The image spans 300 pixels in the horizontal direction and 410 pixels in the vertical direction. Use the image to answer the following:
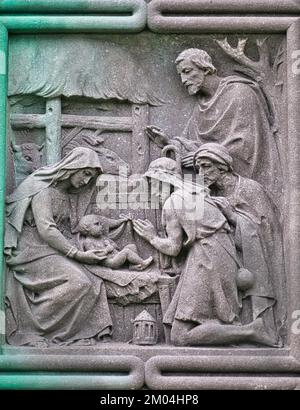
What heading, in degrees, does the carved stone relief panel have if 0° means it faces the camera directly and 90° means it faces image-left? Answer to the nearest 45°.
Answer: approximately 0°
